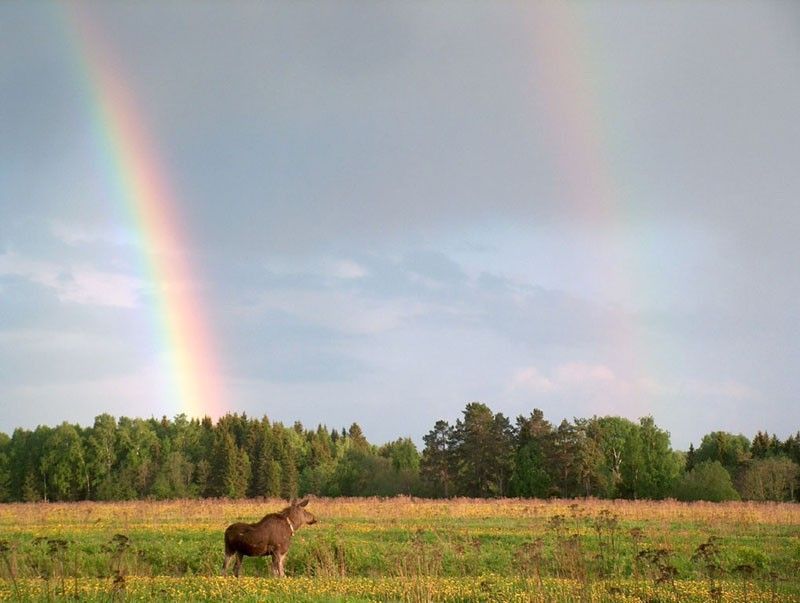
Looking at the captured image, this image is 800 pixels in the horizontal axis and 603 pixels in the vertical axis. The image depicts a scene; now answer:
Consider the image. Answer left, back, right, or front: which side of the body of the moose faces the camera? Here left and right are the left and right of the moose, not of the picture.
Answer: right
